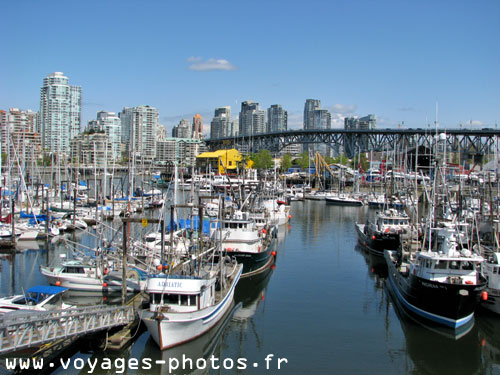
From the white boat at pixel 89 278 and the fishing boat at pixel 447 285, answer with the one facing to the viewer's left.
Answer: the white boat

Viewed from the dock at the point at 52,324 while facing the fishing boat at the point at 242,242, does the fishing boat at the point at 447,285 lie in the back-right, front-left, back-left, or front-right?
front-right

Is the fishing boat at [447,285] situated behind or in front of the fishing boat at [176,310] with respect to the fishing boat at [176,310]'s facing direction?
behind

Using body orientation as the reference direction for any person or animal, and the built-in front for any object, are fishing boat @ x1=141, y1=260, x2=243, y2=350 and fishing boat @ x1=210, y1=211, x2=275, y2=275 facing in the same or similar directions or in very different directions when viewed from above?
same or similar directions

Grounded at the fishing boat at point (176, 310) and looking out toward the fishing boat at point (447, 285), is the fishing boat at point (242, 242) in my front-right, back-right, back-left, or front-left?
front-left

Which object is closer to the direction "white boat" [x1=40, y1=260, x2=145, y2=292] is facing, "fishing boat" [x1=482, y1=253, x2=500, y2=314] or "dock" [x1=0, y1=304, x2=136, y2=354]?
the dock

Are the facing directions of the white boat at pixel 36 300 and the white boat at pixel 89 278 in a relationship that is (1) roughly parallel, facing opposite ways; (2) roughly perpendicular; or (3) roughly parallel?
roughly parallel

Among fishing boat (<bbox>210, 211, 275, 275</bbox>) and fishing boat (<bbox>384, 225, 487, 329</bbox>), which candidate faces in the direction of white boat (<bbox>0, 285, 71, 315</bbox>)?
fishing boat (<bbox>210, 211, 275, 275</bbox>)

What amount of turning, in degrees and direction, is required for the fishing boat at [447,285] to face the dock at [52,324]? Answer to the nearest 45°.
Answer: approximately 90° to its right

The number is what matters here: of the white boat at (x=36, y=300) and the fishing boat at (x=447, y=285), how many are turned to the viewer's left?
1

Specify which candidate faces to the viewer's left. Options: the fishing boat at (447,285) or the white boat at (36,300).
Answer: the white boat

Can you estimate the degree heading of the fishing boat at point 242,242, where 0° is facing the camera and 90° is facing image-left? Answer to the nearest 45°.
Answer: approximately 45°

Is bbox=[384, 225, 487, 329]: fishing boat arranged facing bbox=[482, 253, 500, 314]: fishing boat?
no

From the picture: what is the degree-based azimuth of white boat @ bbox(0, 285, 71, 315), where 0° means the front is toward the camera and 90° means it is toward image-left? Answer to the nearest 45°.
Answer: approximately 90°

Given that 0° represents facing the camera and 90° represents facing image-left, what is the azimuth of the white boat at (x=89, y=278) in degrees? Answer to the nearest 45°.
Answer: approximately 90°

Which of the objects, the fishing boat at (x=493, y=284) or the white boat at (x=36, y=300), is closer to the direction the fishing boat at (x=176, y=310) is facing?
the white boat
